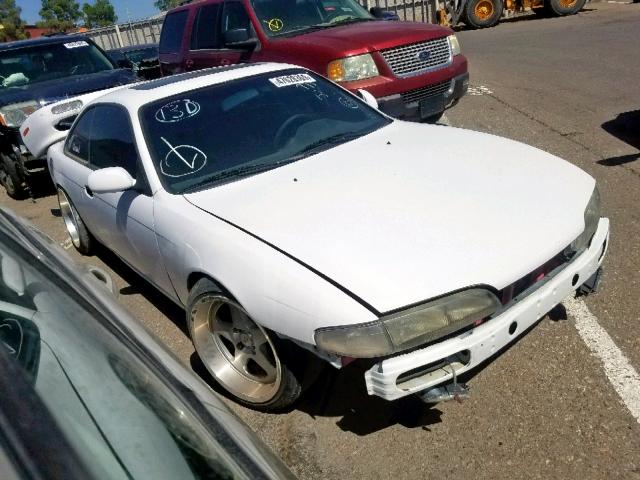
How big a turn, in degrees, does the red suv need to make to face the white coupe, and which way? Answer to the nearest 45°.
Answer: approximately 45° to its right

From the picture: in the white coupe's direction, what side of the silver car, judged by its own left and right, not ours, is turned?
left

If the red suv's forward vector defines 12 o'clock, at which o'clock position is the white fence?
The white fence is roughly at 7 o'clock from the red suv.

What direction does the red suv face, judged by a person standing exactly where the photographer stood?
facing the viewer and to the right of the viewer

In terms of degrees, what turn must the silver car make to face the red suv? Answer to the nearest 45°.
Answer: approximately 90° to its left

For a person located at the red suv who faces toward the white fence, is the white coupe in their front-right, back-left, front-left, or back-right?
back-left

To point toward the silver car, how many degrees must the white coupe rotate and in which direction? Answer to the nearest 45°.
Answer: approximately 90° to its right

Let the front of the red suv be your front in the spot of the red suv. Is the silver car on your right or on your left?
on your right

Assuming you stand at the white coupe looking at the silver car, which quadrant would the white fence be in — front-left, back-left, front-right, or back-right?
back-right

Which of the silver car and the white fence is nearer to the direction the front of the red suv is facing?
the silver car

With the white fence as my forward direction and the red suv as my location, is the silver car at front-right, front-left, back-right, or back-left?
back-left
